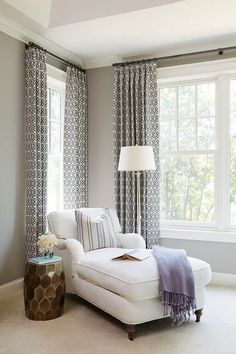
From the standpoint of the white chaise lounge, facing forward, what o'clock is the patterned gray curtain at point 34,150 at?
The patterned gray curtain is roughly at 6 o'clock from the white chaise lounge.

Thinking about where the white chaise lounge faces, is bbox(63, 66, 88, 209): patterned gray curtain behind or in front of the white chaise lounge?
behind

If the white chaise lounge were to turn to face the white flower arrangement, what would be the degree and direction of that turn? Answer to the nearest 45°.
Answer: approximately 135° to its right

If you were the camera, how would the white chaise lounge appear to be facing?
facing the viewer and to the right of the viewer

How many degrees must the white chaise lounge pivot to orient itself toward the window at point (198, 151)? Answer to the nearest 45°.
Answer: approximately 90° to its left
